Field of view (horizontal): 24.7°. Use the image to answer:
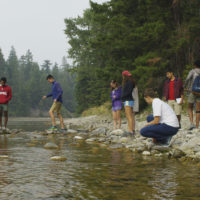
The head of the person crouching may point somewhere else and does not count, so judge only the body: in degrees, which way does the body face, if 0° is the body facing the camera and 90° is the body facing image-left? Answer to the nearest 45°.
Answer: approximately 90°

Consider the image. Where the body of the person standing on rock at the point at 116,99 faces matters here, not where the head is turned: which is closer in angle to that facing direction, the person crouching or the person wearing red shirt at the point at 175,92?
the person crouching

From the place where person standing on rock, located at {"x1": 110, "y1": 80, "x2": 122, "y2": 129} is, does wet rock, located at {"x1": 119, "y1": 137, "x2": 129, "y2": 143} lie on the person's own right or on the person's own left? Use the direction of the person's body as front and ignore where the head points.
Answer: on the person's own left

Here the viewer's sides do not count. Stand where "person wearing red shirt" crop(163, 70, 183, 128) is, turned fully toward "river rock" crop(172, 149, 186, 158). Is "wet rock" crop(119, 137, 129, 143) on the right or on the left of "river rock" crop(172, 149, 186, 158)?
right

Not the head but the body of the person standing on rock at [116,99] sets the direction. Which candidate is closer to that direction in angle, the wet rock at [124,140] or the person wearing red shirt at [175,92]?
the wet rock

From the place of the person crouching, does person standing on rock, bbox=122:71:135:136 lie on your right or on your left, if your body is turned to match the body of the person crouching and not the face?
on your right

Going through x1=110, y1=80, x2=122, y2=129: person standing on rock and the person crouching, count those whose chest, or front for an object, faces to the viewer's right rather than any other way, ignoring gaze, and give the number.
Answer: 0

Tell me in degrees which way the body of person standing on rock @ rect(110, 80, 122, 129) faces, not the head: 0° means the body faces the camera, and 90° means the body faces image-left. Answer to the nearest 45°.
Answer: approximately 45°

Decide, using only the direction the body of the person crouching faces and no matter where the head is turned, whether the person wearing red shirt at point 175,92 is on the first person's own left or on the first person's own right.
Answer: on the first person's own right
